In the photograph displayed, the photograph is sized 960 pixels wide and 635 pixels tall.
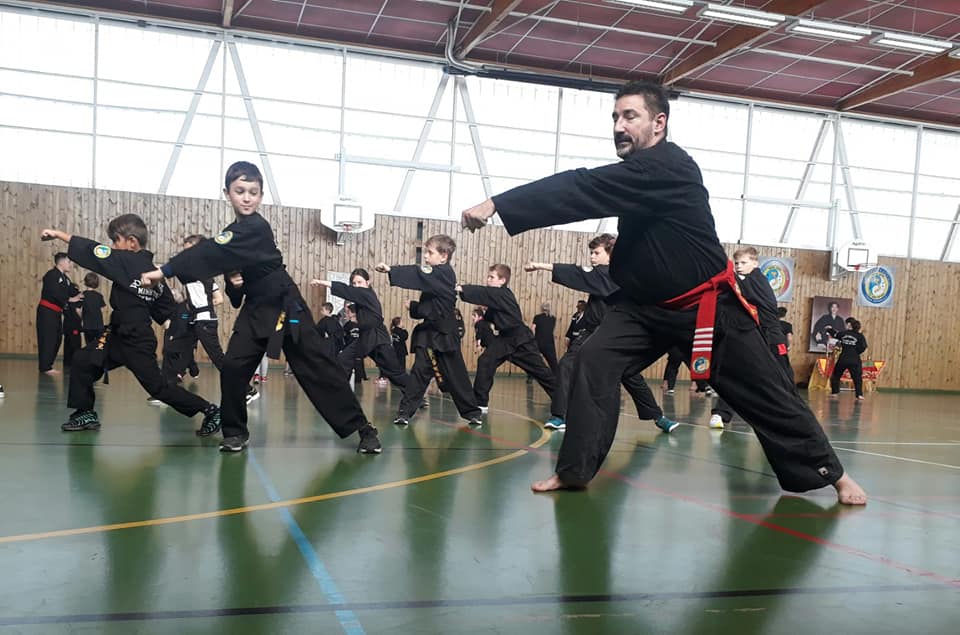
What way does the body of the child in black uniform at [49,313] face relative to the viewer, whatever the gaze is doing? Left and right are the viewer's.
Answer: facing to the right of the viewer

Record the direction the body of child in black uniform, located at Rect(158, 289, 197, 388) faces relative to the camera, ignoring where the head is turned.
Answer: to the viewer's left

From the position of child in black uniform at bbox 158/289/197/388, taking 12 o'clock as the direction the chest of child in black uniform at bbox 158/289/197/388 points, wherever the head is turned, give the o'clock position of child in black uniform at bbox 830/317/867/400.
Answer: child in black uniform at bbox 830/317/867/400 is roughly at 6 o'clock from child in black uniform at bbox 158/289/197/388.

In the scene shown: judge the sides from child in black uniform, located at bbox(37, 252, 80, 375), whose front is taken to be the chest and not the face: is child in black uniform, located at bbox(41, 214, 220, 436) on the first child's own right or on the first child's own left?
on the first child's own right

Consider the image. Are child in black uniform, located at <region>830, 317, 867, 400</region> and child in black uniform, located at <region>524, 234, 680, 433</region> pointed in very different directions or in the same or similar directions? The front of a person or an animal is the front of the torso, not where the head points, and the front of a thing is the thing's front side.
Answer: very different directions

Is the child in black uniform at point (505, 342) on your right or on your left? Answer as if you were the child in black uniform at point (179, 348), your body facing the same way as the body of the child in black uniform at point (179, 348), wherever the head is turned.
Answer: on your left

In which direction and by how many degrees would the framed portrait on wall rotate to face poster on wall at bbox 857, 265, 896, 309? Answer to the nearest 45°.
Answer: approximately 135° to its left

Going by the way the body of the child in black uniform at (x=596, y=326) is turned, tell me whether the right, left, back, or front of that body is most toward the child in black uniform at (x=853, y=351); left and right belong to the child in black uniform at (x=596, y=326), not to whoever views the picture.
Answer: back

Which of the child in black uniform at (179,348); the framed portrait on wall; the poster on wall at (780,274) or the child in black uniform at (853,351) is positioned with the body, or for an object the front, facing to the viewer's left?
the child in black uniform at (179,348)
